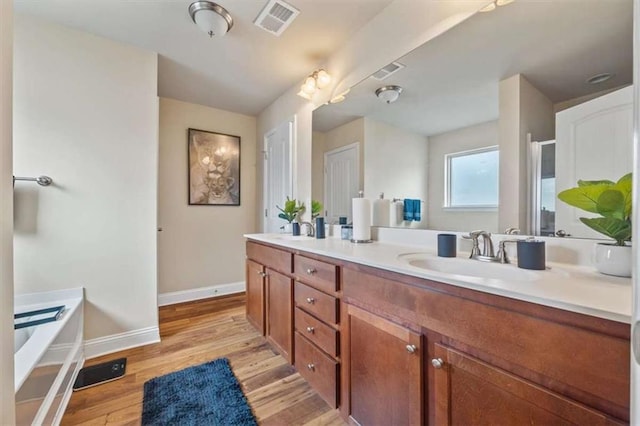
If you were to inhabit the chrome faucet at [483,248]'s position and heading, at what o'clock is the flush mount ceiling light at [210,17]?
The flush mount ceiling light is roughly at 1 o'clock from the chrome faucet.

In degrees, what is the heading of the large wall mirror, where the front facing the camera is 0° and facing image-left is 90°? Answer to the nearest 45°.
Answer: approximately 45°

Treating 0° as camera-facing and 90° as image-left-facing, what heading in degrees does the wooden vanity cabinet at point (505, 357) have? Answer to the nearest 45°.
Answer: approximately 45°

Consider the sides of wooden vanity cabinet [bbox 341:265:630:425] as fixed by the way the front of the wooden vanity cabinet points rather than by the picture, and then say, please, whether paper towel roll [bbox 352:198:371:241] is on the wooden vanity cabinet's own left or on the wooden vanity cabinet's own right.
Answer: on the wooden vanity cabinet's own right

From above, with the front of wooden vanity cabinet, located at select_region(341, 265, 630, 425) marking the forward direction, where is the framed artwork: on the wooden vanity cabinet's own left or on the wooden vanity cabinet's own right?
on the wooden vanity cabinet's own right
